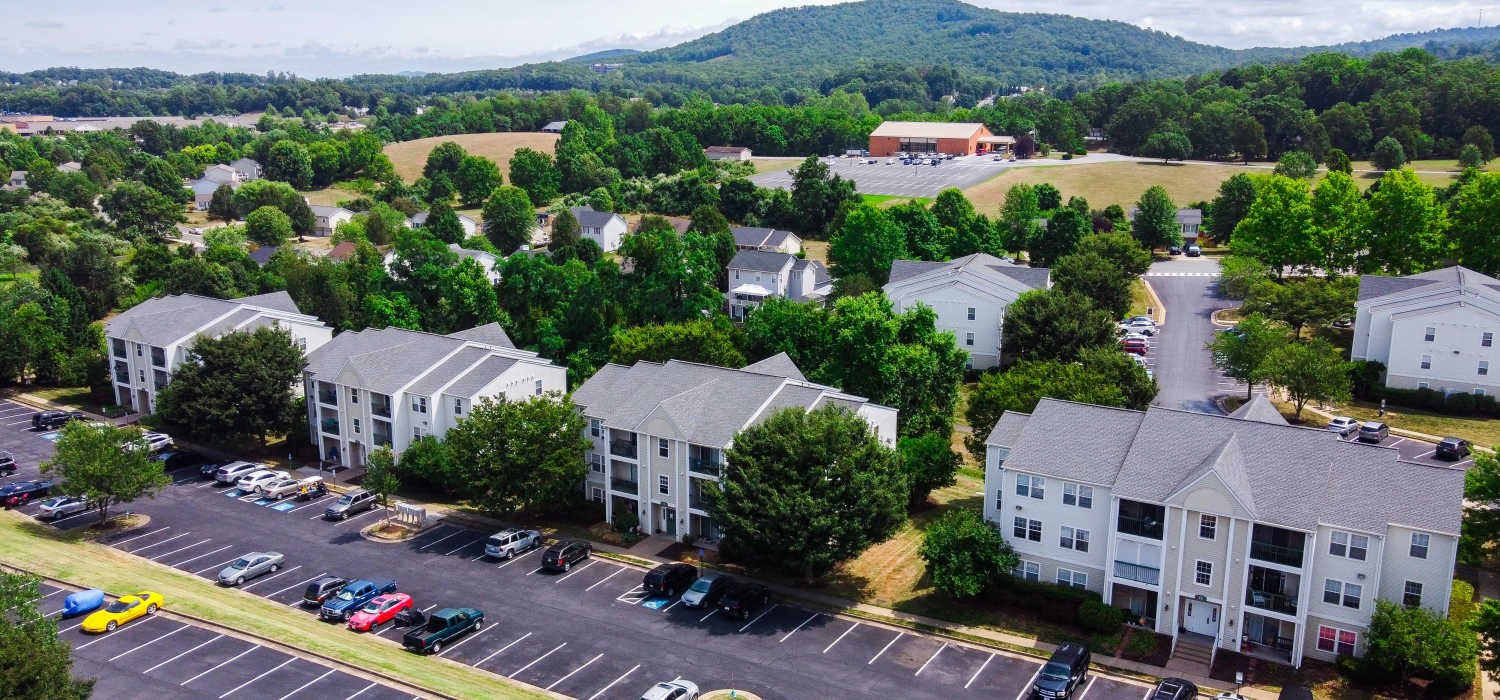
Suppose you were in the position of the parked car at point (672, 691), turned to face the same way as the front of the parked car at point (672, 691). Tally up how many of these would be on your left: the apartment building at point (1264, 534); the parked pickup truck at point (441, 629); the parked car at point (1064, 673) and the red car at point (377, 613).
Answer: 2

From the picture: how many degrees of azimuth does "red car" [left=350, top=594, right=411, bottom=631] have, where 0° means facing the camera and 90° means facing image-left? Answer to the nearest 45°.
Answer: approximately 45°

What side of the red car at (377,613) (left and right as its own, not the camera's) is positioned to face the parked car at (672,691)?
left
